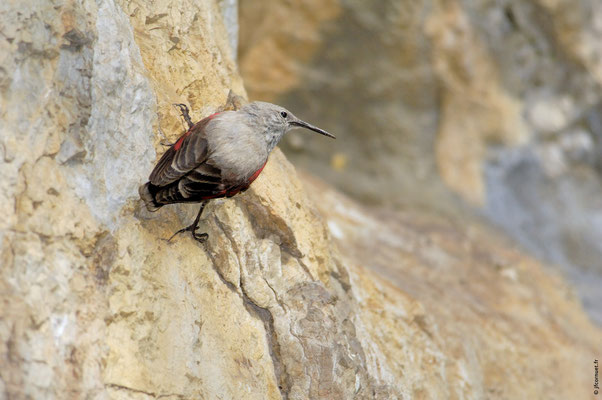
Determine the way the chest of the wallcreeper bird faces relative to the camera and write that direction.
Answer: to the viewer's right
